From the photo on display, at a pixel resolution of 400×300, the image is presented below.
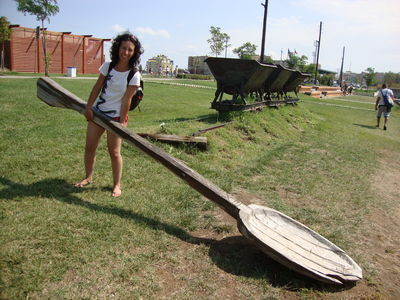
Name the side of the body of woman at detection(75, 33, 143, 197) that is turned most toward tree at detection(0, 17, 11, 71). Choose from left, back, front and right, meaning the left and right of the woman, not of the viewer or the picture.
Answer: back

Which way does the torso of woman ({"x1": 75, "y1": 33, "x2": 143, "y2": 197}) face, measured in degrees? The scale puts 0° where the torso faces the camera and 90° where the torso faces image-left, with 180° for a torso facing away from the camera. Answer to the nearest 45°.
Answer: approximately 0°

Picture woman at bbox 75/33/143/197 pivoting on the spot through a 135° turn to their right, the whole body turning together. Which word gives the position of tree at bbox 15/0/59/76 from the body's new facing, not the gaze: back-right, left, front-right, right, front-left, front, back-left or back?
front-right

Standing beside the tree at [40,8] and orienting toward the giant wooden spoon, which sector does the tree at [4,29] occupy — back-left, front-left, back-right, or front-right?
back-right
